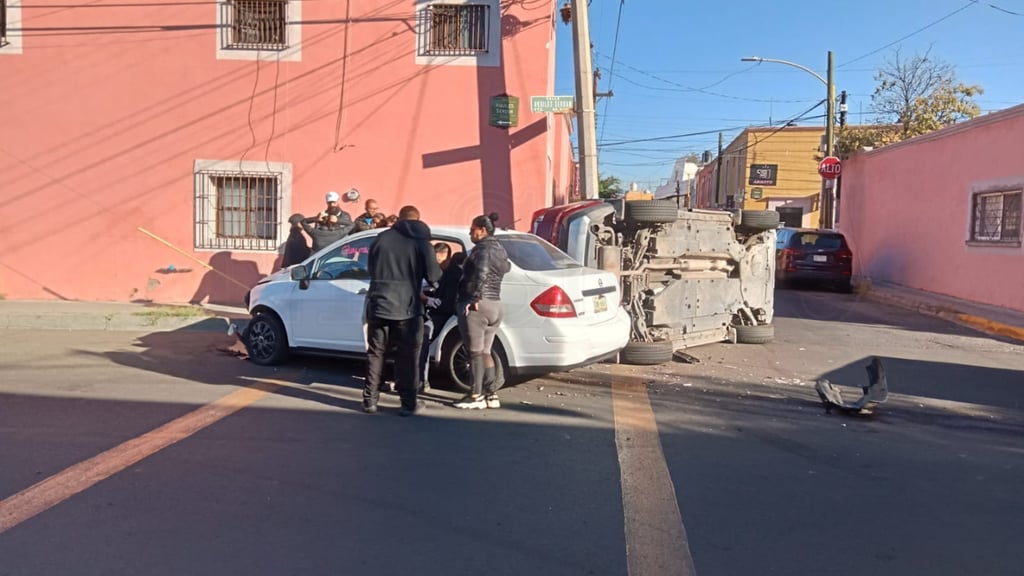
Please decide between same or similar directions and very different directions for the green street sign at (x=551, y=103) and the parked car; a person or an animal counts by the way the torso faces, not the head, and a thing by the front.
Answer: very different directions

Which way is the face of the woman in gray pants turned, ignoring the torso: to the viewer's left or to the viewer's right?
to the viewer's left

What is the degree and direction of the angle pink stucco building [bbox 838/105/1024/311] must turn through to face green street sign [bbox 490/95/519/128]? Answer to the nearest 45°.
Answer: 0° — it already faces it

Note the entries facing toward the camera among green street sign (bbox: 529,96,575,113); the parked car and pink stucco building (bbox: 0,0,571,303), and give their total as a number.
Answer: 2

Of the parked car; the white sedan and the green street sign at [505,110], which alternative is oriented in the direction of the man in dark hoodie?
the green street sign

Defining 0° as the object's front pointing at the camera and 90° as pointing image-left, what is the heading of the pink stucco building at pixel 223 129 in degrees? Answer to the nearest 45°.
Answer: approximately 0°

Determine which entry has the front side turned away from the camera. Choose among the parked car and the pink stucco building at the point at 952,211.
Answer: the parked car

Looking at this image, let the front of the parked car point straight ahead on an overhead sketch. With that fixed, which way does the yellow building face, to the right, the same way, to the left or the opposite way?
the opposite way

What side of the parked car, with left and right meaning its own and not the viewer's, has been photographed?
back

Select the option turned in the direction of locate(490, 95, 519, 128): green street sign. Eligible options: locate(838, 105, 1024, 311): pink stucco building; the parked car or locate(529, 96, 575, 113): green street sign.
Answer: the pink stucco building

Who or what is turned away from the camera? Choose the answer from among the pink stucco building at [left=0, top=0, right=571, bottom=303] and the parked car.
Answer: the parked car

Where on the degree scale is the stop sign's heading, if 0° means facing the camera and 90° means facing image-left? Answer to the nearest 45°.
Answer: approximately 0°
